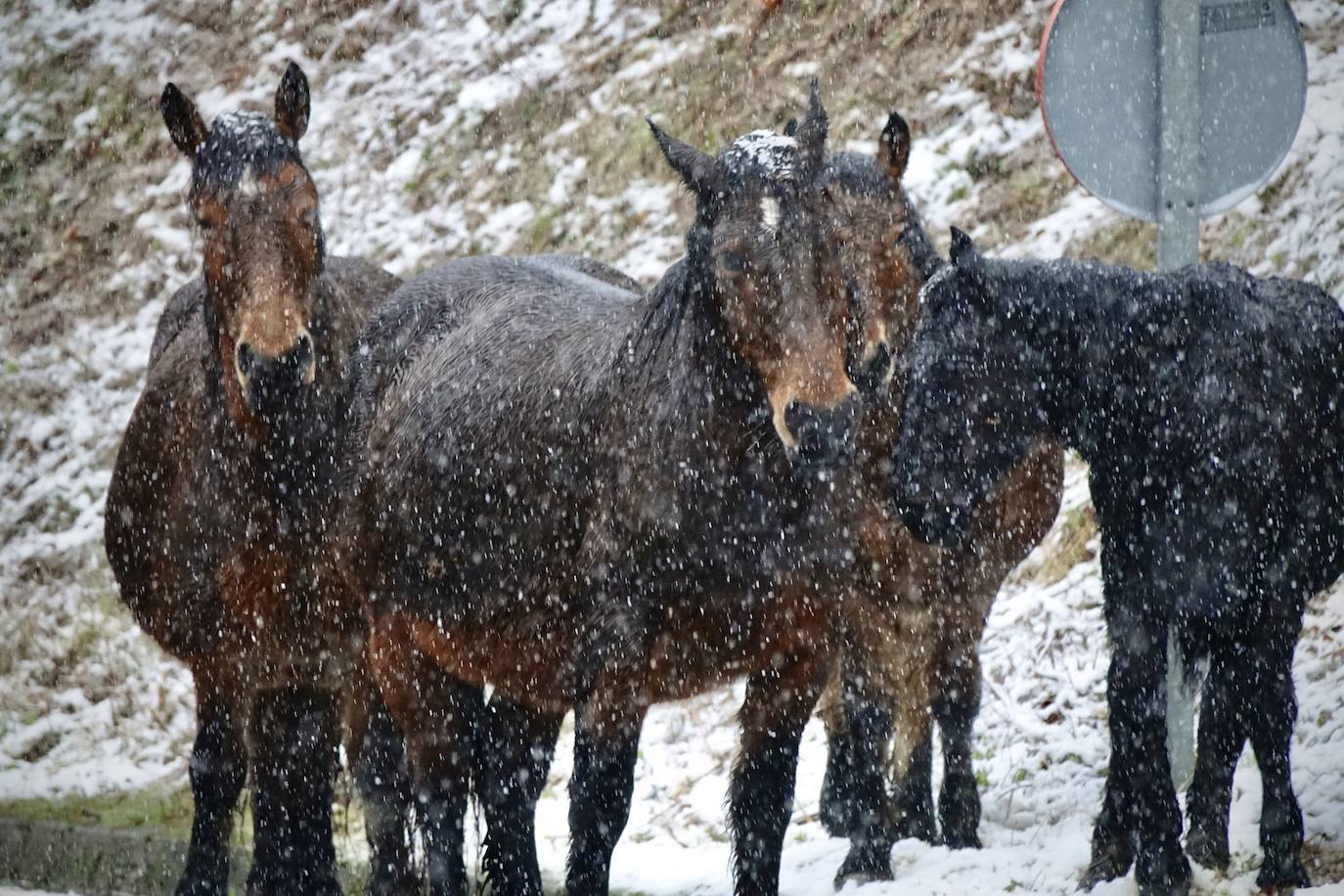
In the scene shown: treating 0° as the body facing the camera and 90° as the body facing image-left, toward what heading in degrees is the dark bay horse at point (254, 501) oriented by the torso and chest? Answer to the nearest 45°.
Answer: approximately 0°

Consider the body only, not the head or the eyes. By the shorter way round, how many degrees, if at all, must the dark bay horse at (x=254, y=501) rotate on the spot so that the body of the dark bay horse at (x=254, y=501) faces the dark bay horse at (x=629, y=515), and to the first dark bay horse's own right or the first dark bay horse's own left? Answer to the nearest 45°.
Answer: approximately 45° to the first dark bay horse's own left

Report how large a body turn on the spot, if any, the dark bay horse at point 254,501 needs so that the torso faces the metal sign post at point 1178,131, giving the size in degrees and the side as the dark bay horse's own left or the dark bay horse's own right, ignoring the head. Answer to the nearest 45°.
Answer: approximately 90° to the dark bay horse's own left

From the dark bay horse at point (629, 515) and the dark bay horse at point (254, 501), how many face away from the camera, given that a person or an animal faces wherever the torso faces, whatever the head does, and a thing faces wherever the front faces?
0

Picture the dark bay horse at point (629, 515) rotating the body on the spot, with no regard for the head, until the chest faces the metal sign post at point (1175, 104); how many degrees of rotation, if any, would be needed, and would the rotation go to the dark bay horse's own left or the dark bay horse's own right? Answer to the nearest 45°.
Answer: approximately 90° to the dark bay horse's own left

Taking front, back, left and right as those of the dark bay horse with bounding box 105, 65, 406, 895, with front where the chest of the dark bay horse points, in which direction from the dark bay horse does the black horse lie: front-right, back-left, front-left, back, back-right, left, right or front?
front-left

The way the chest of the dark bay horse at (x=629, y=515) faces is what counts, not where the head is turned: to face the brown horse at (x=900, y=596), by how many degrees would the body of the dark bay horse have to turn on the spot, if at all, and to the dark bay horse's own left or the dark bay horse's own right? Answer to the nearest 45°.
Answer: approximately 90° to the dark bay horse's own left

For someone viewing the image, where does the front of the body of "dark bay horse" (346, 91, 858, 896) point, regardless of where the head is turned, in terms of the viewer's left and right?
facing the viewer and to the right of the viewer

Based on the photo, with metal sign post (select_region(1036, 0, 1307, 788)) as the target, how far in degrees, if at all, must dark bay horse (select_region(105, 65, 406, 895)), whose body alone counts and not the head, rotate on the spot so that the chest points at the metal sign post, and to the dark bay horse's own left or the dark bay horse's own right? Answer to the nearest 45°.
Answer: approximately 90° to the dark bay horse's own left

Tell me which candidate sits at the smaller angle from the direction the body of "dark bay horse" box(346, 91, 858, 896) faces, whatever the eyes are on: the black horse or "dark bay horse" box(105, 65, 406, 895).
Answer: the black horse

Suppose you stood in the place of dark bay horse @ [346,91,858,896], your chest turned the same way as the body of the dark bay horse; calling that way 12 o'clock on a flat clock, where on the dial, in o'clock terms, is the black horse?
The black horse is roughly at 10 o'clock from the dark bay horse.
